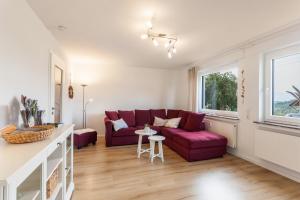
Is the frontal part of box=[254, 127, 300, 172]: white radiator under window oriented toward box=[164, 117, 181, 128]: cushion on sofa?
no

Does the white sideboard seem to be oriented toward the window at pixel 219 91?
no

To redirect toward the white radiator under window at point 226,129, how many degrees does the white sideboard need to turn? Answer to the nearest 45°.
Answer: approximately 45° to its left

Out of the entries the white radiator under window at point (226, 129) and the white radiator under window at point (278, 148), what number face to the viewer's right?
0

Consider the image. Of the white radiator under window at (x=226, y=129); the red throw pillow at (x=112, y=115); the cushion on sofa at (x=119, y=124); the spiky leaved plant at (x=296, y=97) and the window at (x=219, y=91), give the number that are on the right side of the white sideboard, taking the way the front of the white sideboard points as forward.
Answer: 0

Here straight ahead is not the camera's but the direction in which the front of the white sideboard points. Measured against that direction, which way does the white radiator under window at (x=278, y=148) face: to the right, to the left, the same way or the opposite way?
the opposite way

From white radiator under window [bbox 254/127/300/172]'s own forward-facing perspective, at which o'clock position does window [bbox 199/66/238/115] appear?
The window is roughly at 3 o'clock from the white radiator under window.

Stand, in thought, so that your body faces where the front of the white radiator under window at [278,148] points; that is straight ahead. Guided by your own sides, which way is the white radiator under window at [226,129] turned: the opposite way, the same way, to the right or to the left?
the same way

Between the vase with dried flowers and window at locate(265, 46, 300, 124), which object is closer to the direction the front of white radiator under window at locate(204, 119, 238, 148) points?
the vase with dried flowers

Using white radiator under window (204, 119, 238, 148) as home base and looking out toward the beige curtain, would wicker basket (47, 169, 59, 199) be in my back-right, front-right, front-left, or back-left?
back-left

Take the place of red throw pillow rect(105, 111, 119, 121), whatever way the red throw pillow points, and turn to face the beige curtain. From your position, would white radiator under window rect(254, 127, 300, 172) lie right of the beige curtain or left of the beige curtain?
right

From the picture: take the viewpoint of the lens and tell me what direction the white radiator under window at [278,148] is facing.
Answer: facing the viewer and to the left of the viewer

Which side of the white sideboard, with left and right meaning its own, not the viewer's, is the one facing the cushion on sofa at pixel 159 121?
left

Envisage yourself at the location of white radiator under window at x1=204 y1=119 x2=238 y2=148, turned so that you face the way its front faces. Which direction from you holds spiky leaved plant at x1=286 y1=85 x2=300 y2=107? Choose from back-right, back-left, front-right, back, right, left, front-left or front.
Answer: left

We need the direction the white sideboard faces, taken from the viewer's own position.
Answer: facing the viewer and to the right of the viewer

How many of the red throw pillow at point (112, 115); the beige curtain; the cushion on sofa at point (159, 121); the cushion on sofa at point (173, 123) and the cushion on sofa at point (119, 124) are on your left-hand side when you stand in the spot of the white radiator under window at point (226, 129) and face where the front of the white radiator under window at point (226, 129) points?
0

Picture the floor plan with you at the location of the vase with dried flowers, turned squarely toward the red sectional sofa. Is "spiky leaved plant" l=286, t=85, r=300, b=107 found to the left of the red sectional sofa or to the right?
right
